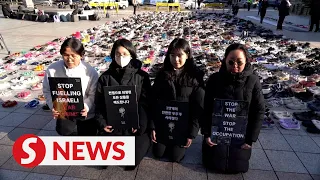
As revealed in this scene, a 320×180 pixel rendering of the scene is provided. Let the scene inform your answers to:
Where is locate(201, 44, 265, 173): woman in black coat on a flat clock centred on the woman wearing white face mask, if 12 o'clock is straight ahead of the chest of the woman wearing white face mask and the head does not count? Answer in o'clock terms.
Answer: The woman in black coat is roughly at 10 o'clock from the woman wearing white face mask.

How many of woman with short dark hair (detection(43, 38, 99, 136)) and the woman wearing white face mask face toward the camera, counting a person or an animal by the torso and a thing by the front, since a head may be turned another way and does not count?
2

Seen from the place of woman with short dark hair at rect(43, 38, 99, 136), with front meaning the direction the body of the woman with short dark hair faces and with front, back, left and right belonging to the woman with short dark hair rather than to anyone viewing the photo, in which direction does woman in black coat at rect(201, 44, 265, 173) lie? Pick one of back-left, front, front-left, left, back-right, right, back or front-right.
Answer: front-left

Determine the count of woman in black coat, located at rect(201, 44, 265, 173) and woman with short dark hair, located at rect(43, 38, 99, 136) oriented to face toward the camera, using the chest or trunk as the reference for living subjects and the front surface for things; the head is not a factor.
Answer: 2

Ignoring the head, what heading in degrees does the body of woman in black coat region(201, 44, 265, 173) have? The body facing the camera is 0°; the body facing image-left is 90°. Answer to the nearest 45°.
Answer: approximately 0°

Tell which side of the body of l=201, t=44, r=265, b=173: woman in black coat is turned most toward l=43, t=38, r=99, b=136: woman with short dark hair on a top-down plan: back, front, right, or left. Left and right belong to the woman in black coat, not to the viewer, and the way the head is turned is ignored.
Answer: right

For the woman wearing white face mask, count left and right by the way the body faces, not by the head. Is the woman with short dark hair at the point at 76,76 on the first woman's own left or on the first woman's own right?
on the first woman's own right

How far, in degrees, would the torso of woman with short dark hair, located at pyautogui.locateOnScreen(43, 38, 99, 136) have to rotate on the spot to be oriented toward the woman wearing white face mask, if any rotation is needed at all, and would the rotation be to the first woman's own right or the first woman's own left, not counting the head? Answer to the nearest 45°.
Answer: approximately 45° to the first woman's own left
